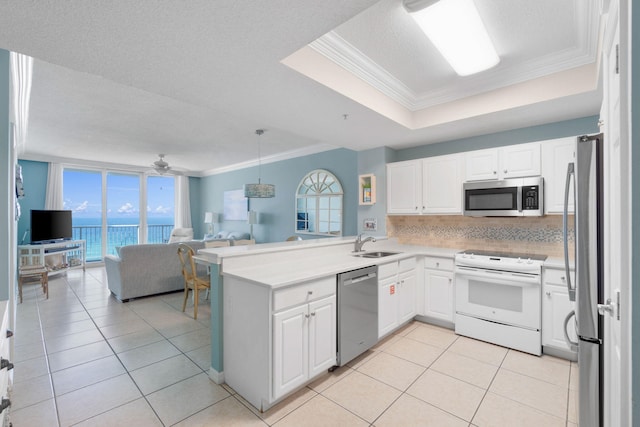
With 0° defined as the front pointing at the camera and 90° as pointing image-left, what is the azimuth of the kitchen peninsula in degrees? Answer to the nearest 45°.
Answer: approximately 315°

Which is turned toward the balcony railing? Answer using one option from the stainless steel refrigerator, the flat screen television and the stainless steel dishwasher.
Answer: the stainless steel refrigerator

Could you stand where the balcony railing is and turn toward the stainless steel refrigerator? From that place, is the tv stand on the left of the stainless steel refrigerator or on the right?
right

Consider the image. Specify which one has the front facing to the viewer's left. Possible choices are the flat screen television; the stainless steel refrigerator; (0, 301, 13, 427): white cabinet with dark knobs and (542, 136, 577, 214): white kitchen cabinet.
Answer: the stainless steel refrigerator

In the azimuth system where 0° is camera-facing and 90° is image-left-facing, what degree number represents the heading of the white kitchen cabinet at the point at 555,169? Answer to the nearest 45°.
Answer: approximately 0°

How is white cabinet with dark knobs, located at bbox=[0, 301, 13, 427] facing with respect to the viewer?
to the viewer's right

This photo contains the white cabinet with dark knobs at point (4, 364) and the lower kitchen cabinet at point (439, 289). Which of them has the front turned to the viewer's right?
the white cabinet with dark knobs

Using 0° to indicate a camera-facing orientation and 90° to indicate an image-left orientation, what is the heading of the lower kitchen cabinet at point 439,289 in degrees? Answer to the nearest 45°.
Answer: approximately 45°

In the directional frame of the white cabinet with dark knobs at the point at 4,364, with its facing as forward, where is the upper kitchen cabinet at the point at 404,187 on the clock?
The upper kitchen cabinet is roughly at 12 o'clock from the white cabinet with dark knobs.

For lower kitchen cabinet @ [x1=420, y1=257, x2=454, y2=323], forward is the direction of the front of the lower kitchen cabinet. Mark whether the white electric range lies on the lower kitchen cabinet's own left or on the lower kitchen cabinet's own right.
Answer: on the lower kitchen cabinet's own left

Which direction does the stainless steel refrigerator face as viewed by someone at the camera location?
facing to the left of the viewer

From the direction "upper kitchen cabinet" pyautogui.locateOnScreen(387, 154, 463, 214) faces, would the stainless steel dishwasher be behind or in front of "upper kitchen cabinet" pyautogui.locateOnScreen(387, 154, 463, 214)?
in front

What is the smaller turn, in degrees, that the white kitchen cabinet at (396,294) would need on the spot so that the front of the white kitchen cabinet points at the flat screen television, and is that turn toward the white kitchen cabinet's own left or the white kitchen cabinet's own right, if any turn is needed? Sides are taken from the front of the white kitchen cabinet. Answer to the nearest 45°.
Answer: approximately 135° to the white kitchen cabinet's own right
